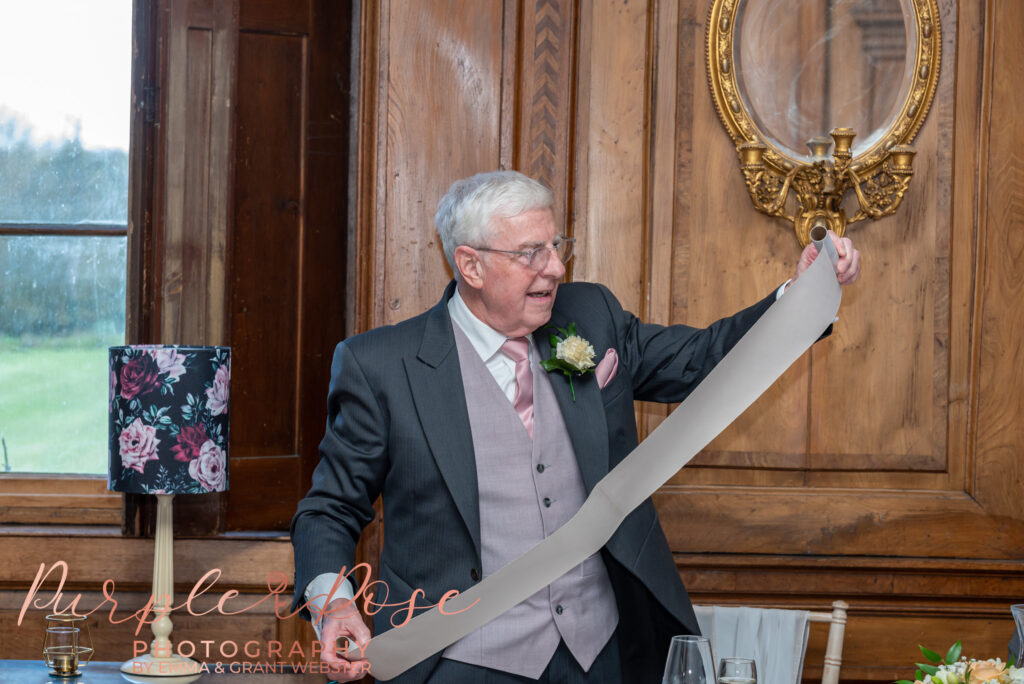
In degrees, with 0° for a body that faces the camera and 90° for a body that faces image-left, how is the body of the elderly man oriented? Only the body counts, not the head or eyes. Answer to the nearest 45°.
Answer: approximately 315°

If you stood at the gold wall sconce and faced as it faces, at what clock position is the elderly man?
The elderly man is roughly at 1 o'clock from the gold wall sconce.

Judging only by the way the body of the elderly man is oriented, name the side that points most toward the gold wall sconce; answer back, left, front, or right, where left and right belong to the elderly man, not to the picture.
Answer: left

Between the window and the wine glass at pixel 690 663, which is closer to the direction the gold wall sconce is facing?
the wine glass

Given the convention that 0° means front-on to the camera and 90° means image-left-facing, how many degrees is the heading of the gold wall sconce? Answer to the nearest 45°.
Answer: approximately 0°

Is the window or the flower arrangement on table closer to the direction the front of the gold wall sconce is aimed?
the flower arrangement on table
